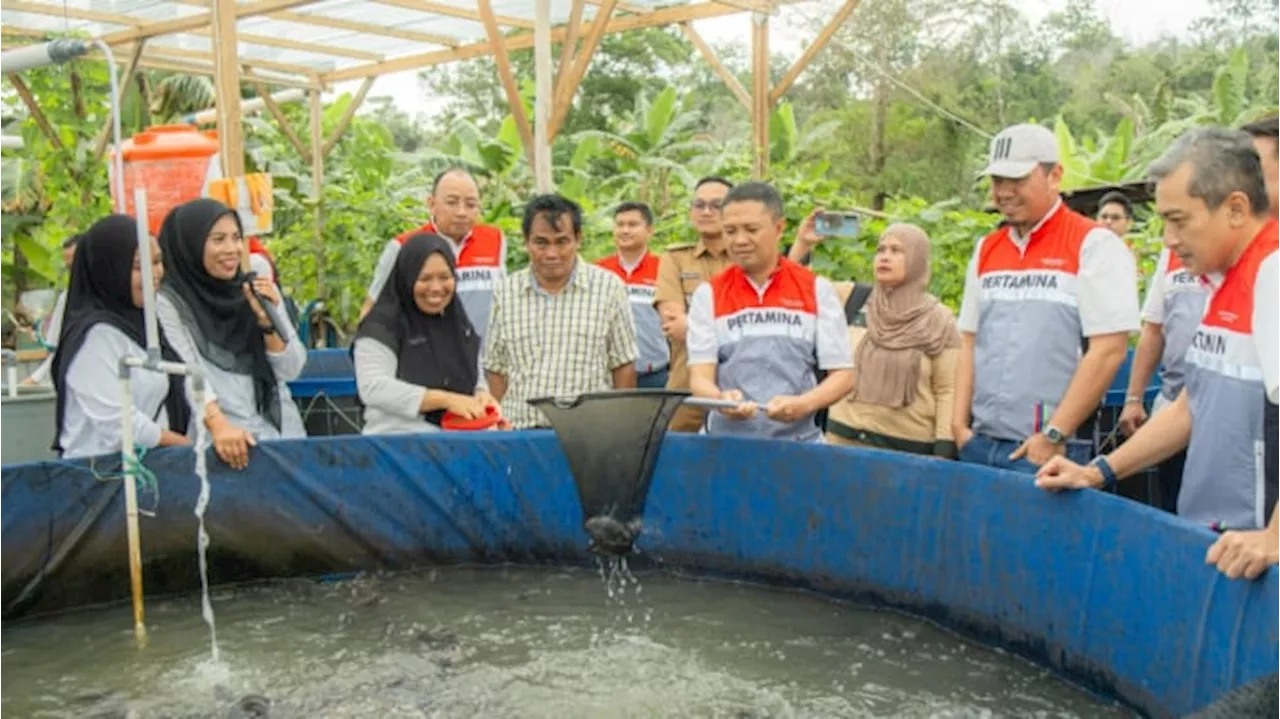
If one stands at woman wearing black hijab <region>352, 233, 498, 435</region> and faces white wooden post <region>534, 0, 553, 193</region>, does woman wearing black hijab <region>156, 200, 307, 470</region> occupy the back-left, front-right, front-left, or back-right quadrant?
back-left

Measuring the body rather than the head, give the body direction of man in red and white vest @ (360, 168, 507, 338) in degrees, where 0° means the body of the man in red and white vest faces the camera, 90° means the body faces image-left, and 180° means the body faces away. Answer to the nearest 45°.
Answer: approximately 0°

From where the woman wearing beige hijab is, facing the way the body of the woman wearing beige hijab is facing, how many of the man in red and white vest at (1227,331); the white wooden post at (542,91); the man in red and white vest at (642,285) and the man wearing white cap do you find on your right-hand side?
2

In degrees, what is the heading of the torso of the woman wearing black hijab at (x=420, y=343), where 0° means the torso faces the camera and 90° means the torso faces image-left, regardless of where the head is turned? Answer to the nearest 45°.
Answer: approximately 315°

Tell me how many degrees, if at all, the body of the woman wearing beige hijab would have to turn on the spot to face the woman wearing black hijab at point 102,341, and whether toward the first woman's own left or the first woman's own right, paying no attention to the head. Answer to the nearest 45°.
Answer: approximately 45° to the first woman's own right

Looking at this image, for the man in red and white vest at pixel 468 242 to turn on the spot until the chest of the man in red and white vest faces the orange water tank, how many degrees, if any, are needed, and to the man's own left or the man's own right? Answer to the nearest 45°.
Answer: approximately 135° to the man's own right

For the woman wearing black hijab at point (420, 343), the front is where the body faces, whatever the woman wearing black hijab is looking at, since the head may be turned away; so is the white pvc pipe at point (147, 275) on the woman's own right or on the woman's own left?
on the woman's own right

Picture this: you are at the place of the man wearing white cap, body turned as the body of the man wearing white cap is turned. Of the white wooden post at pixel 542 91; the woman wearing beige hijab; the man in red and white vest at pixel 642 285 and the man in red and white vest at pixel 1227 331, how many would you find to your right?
3

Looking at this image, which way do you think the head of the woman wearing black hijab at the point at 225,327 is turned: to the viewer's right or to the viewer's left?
to the viewer's right

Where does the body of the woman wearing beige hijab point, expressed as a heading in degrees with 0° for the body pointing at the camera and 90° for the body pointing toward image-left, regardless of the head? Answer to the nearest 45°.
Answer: approximately 45°
